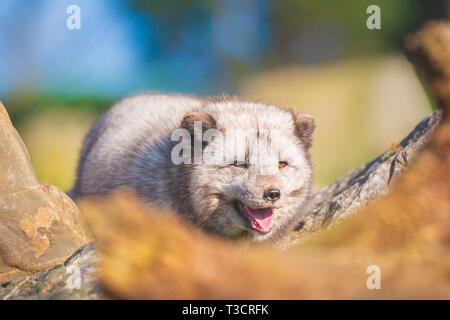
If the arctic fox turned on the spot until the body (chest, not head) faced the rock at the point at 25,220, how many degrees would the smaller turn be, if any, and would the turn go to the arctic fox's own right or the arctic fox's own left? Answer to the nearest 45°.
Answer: approximately 135° to the arctic fox's own right

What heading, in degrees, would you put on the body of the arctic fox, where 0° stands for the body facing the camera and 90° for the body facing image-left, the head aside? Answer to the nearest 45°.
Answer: approximately 315°
